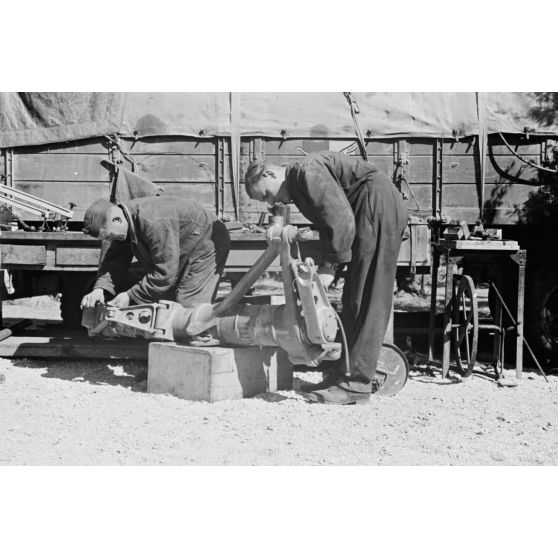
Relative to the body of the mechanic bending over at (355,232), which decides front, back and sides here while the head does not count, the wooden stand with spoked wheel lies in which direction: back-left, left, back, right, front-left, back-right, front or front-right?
back-right

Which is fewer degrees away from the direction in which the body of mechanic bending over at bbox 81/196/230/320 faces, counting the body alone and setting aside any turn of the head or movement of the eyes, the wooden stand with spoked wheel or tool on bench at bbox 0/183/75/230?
the tool on bench

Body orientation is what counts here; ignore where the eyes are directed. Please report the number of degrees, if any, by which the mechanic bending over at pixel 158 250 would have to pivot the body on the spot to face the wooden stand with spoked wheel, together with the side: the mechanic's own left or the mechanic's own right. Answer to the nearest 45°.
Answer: approximately 180°

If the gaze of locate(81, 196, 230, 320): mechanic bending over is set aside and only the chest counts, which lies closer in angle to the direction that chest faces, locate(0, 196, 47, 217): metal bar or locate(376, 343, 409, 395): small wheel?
the metal bar

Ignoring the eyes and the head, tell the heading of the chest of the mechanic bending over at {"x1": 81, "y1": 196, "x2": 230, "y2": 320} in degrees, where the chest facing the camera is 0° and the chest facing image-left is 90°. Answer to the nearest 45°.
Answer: approximately 90°

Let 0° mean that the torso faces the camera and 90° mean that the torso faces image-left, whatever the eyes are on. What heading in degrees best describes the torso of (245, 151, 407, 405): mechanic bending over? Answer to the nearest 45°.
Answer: approximately 90°

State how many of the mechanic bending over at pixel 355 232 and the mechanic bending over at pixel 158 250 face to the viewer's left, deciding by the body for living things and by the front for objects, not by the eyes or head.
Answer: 2

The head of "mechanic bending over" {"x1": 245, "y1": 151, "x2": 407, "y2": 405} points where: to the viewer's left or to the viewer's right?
to the viewer's left
